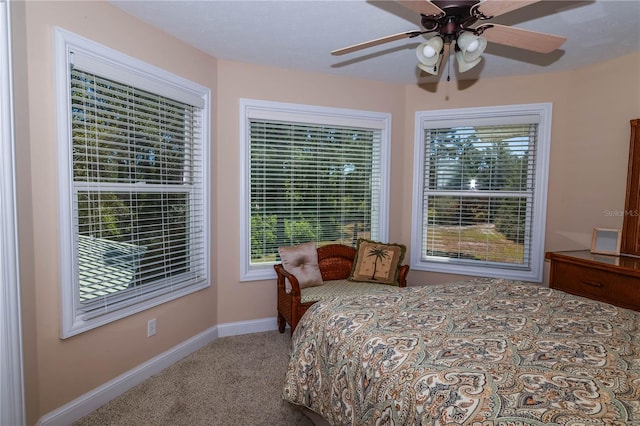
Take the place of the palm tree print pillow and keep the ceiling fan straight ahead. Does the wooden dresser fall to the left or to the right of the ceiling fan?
left

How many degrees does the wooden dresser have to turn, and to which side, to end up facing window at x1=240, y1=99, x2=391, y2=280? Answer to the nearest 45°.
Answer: approximately 45° to its right

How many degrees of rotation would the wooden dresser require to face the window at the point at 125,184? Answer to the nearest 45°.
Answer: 0° — it already faces it

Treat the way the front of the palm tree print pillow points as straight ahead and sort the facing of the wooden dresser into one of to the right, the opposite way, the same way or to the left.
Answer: to the right

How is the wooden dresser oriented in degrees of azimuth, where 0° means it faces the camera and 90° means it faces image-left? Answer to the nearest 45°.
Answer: approximately 45°

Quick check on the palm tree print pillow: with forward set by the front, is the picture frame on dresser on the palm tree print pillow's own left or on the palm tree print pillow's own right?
on the palm tree print pillow's own left

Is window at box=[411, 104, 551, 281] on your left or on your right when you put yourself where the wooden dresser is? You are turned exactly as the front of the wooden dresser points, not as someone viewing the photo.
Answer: on your right

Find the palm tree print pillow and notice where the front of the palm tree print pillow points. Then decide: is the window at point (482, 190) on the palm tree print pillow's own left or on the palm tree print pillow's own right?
on the palm tree print pillow's own left
